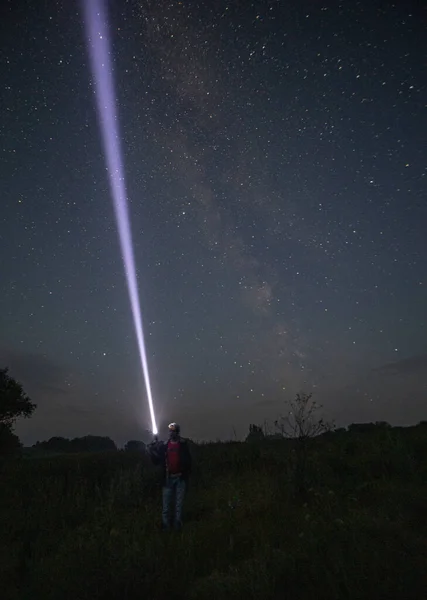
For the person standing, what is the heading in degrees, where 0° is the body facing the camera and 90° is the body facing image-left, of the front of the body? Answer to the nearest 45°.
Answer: approximately 0°

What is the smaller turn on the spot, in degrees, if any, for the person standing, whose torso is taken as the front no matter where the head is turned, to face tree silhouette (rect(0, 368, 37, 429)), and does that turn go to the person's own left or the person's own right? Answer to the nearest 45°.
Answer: approximately 135° to the person's own right
